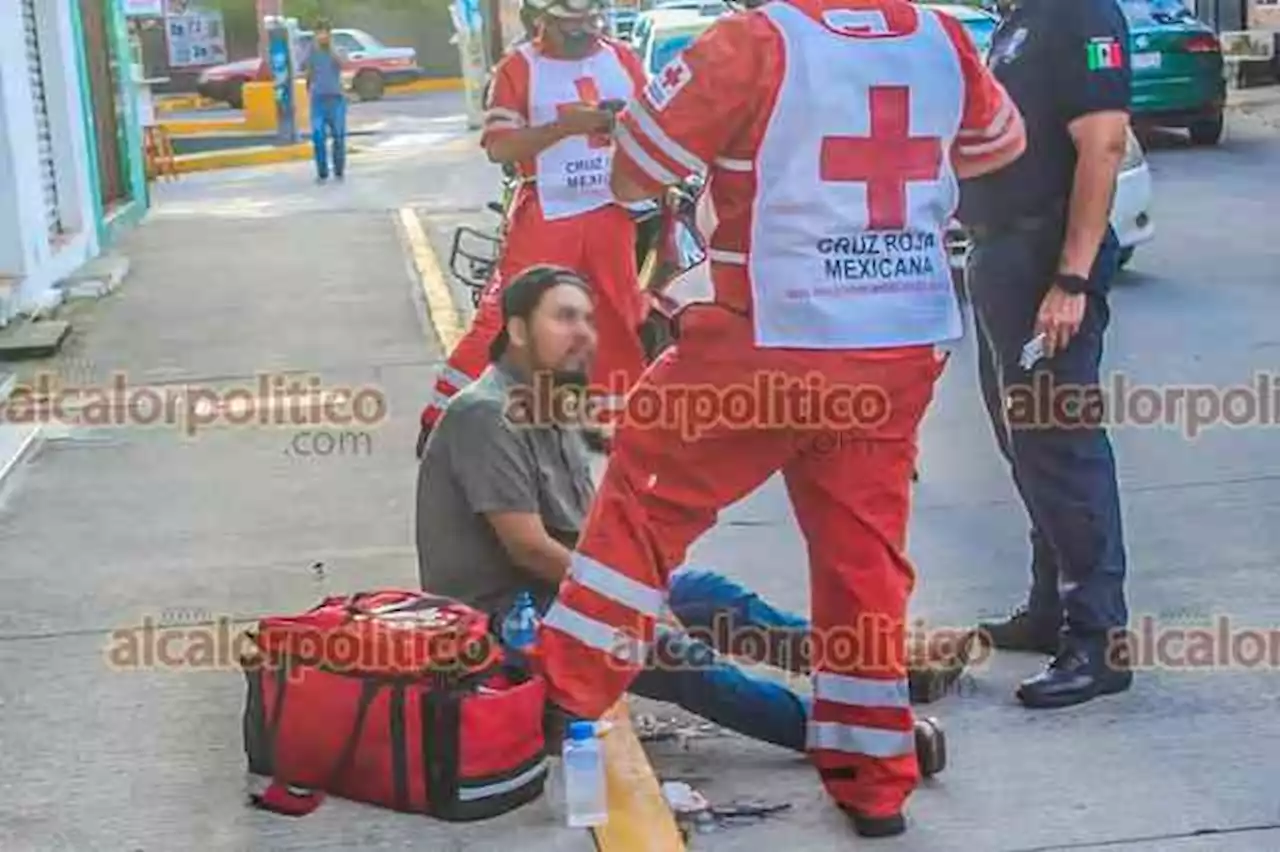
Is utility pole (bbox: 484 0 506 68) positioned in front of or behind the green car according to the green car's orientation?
in front

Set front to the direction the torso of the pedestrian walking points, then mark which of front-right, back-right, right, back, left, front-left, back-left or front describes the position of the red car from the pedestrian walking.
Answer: back

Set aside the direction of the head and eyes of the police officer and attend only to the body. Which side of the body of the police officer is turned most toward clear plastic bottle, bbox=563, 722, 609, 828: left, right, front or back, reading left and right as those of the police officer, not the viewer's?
front

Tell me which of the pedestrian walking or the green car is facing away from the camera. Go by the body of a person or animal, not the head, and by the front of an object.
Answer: the green car

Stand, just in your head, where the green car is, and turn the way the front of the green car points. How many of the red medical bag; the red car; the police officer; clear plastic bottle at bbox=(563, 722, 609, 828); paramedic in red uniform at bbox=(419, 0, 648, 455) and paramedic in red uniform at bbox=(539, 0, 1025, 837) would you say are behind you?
5

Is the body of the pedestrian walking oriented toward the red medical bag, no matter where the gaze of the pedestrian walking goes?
yes

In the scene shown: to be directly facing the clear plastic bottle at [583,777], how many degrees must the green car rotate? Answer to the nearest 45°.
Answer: approximately 180°

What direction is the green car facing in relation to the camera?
away from the camera

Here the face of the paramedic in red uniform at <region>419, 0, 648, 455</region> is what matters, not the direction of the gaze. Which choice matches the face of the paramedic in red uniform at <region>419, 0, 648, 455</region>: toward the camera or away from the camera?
toward the camera

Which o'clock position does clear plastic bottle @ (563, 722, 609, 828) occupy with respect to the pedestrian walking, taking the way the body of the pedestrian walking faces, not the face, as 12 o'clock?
The clear plastic bottle is roughly at 12 o'clock from the pedestrian walking.

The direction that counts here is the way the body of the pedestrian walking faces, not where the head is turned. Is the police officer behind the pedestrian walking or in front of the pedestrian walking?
in front

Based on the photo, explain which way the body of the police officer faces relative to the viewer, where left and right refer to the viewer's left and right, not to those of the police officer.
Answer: facing the viewer and to the left of the viewer

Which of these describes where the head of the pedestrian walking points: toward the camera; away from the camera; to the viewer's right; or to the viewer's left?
toward the camera

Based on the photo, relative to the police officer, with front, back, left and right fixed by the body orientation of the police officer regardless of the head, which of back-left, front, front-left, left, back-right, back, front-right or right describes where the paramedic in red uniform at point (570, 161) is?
right

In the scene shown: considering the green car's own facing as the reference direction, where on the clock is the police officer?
The police officer is roughly at 6 o'clock from the green car.

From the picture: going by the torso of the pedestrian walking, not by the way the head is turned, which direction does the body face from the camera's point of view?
toward the camera

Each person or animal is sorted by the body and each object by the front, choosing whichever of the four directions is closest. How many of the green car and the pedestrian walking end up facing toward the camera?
1
